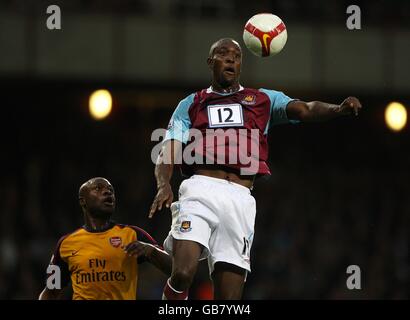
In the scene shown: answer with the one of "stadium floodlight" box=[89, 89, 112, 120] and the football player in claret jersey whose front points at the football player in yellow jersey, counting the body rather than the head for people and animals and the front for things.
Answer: the stadium floodlight

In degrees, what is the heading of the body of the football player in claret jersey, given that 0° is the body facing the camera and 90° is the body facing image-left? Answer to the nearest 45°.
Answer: approximately 0°

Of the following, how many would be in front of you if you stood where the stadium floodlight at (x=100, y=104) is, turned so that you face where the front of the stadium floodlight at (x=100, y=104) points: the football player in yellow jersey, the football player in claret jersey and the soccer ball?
3

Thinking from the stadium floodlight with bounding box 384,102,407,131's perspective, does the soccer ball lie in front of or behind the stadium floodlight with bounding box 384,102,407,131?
in front

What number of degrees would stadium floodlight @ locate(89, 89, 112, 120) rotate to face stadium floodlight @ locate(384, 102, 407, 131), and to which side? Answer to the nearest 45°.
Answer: approximately 90° to its left

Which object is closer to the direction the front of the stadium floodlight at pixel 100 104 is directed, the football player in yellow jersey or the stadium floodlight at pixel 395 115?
the football player in yellow jersey

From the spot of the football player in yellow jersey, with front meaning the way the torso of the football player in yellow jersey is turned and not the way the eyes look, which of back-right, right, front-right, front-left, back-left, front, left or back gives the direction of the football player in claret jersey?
front-left

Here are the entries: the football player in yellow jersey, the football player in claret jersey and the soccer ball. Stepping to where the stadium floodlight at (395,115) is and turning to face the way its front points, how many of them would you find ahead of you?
3
